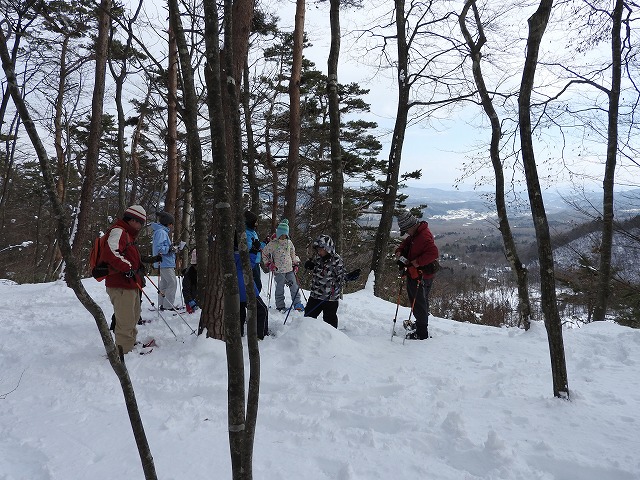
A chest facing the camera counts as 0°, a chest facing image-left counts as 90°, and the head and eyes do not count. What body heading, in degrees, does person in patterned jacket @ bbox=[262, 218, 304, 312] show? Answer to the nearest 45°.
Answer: approximately 0°

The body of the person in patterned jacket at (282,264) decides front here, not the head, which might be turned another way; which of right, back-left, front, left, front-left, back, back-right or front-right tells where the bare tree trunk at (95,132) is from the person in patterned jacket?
back-right

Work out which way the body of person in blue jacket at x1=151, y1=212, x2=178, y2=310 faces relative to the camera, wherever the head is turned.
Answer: to the viewer's right

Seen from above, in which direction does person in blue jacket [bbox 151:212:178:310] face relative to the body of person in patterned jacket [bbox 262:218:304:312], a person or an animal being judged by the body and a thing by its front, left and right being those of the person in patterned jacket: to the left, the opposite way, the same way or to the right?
to the left

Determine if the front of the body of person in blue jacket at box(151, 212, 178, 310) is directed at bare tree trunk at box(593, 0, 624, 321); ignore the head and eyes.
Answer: yes

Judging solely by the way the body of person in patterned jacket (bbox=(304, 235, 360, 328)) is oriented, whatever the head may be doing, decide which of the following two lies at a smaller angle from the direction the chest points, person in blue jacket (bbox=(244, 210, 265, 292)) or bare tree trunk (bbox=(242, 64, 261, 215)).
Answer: the person in blue jacket

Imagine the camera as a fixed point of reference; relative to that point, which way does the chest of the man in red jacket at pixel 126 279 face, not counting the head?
to the viewer's right

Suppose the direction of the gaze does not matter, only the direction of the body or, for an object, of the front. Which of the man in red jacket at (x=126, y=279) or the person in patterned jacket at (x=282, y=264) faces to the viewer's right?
the man in red jacket
